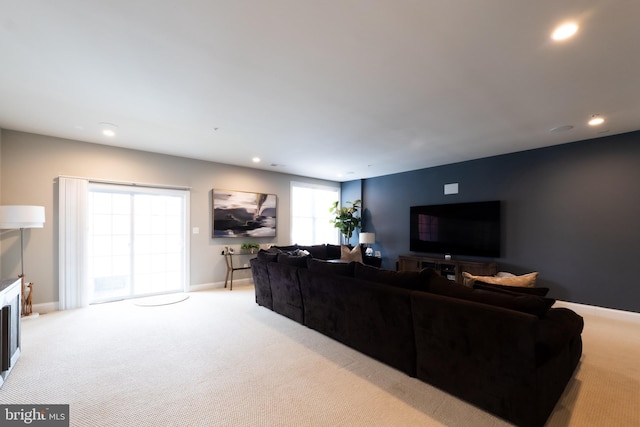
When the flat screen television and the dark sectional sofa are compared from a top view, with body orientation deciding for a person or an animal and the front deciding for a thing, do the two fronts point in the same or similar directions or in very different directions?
very different directions

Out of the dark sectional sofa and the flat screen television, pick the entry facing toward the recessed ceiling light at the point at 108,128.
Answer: the flat screen television

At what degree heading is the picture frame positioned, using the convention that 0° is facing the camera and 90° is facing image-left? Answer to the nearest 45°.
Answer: approximately 315°

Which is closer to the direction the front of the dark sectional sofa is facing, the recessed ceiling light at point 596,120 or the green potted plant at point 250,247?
the recessed ceiling light

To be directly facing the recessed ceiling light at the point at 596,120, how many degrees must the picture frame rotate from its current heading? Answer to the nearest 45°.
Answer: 0° — it already faces it

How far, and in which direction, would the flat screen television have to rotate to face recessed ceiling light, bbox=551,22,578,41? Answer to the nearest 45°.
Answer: approximately 45° to its left

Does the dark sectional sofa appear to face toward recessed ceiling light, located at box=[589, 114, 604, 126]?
yes

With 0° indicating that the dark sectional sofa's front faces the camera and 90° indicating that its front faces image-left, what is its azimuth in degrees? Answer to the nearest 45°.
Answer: approximately 225°

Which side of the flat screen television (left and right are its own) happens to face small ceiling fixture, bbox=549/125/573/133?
left
